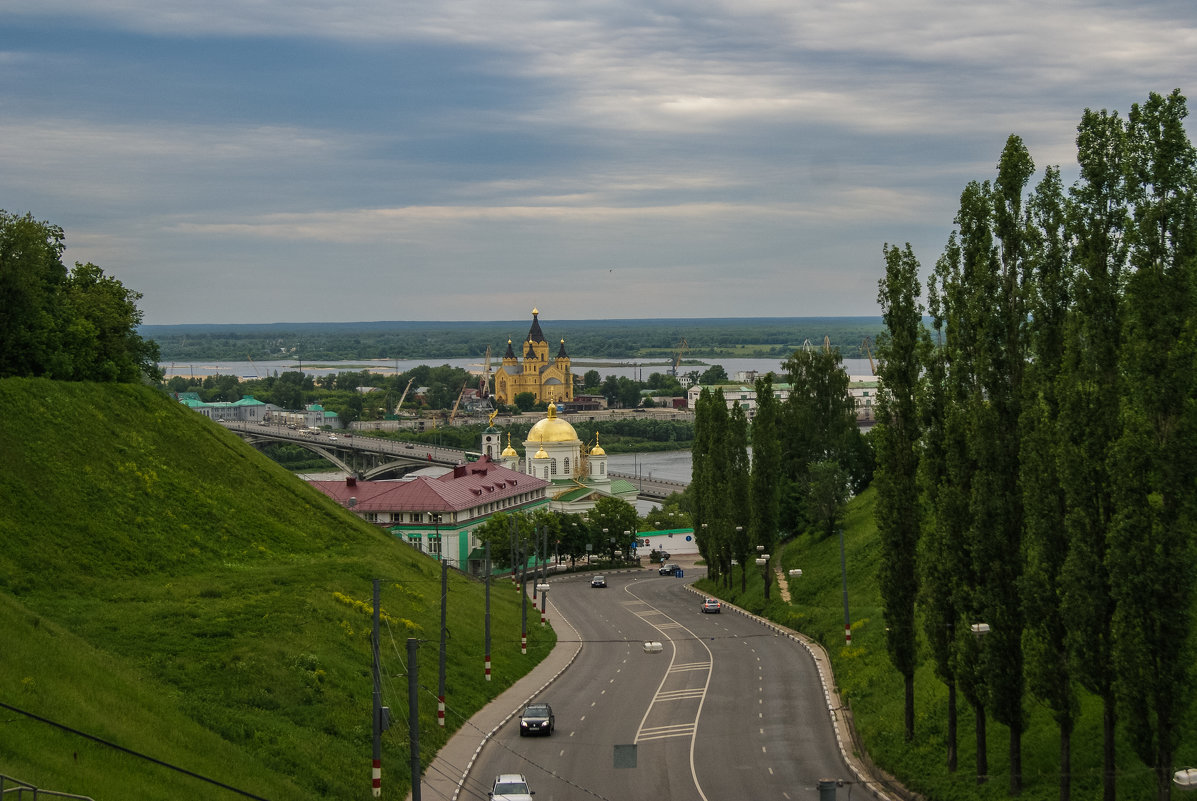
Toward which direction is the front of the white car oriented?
toward the camera

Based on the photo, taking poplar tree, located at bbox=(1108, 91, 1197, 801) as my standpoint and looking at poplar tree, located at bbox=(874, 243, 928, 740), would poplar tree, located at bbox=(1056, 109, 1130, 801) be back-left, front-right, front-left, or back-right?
front-left

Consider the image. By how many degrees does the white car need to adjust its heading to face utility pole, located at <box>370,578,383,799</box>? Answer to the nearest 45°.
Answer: approximately 45° to its right

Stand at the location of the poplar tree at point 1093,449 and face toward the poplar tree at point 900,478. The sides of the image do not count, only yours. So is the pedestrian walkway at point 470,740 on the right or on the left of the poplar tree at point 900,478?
left

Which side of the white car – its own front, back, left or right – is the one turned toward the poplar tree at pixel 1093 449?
left

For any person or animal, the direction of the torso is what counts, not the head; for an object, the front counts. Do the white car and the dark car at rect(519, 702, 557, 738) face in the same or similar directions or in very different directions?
same or similar directions

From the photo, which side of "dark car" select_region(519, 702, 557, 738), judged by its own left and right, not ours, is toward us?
front

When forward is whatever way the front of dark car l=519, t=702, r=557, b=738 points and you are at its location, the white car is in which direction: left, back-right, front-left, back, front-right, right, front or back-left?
front

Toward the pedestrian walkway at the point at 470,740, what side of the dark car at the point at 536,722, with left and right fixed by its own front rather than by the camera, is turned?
right

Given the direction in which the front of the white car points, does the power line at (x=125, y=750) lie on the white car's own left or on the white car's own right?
on the white car's own right

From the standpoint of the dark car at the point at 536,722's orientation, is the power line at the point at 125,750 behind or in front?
in front

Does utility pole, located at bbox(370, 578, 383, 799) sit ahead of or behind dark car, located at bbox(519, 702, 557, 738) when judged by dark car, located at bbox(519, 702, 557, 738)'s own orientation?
ahead

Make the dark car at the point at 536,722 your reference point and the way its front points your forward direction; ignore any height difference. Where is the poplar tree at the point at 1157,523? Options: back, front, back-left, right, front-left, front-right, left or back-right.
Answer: front-left

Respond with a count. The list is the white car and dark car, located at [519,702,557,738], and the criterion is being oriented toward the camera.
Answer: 2
